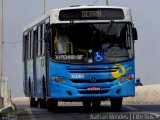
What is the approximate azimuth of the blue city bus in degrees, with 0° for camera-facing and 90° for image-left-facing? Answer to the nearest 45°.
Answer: approximately 0°
